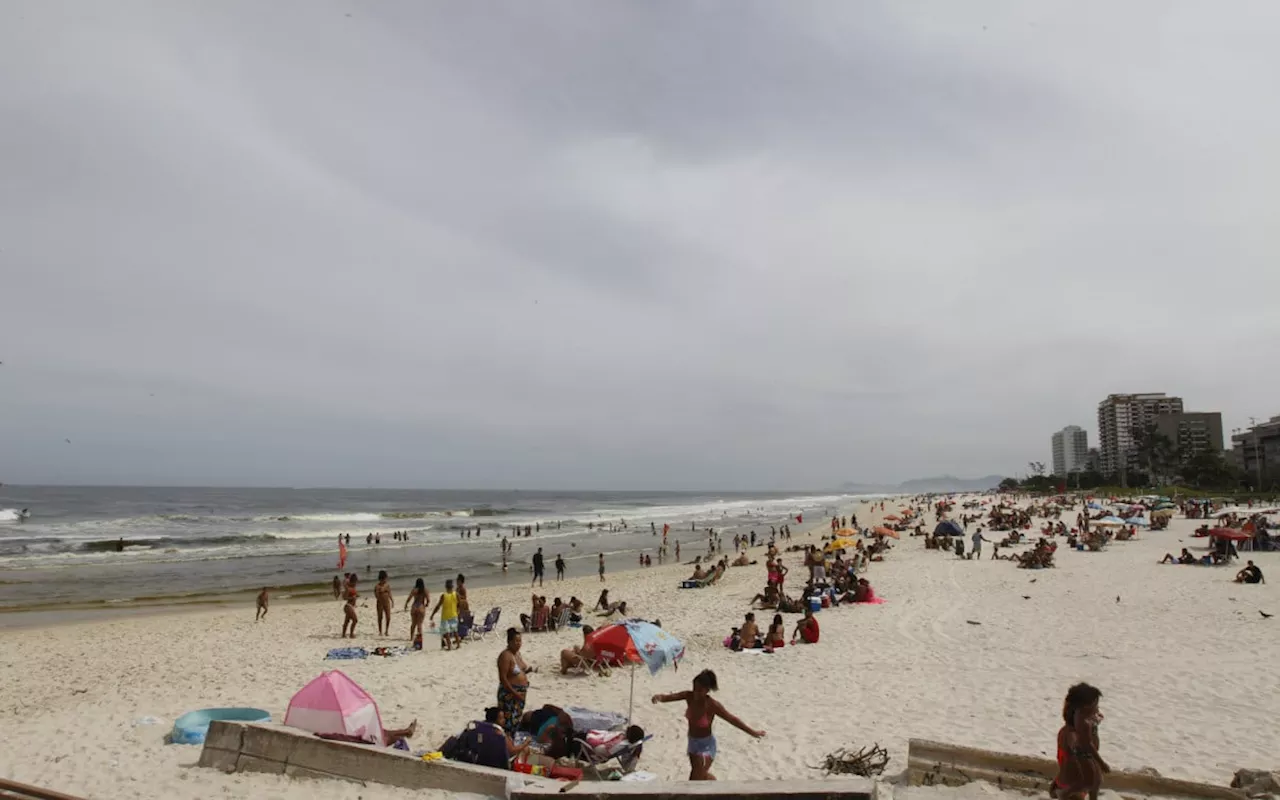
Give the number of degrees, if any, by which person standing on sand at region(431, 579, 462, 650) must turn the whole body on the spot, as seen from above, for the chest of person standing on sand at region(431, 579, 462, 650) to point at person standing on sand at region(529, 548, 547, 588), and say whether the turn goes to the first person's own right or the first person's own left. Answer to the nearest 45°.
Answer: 0° — they already face them

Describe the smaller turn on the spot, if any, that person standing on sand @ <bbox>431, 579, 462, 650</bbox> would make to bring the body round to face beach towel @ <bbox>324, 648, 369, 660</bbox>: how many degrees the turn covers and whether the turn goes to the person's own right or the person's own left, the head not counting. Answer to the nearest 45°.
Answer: approximately 90° to the person's own left

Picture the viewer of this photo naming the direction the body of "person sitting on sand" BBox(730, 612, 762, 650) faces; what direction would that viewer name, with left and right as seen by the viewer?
facing away from the viewer

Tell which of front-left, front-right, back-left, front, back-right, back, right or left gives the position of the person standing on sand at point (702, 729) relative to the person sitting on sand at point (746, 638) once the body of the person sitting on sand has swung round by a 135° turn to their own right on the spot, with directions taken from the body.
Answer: front-right

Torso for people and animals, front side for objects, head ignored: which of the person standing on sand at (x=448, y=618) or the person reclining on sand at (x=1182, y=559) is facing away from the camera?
the person standing on sand

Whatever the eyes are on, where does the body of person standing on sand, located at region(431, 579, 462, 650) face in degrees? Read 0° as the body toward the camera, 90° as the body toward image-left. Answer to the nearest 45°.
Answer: approximately 180°

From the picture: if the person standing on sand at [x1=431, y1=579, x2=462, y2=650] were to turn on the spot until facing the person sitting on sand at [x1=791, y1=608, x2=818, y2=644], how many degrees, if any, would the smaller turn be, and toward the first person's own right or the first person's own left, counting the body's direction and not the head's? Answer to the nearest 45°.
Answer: approximately 90° to the first person's own right

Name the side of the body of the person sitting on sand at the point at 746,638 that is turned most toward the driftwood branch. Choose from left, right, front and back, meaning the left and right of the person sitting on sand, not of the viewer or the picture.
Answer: back
